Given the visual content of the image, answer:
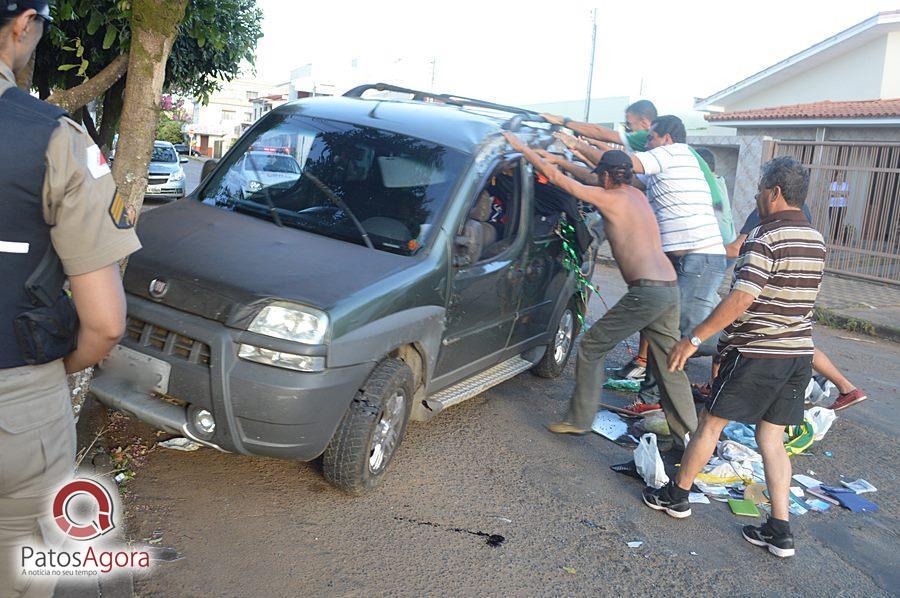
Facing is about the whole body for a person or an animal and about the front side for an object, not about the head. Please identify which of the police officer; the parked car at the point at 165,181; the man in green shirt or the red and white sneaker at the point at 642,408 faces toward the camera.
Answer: the parked car

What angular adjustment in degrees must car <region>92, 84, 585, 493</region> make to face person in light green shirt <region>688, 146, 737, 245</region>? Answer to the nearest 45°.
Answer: approximately 180°

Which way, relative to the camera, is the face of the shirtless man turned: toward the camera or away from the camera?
away from the camera

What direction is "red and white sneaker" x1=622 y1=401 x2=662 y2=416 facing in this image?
to the viewer's left

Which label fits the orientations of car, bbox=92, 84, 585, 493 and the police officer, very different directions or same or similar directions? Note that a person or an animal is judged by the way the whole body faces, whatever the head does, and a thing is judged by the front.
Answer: very different directions

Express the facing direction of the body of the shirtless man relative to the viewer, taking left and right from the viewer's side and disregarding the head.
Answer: facing away from the viewer and to the left of the viewer

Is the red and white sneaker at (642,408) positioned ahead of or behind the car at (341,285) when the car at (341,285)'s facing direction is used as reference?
behind

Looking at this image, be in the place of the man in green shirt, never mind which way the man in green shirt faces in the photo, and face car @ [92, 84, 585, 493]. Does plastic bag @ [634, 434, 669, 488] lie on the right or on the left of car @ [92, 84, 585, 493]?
left

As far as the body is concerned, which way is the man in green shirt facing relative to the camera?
to the viewer's left

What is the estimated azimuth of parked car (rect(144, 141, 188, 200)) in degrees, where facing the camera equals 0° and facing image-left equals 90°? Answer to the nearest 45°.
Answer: approximately 0°

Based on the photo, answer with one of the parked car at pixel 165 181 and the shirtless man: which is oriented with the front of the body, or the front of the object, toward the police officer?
the parked car

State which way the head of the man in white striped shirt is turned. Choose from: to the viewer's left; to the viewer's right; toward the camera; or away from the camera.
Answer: to the viewer's left

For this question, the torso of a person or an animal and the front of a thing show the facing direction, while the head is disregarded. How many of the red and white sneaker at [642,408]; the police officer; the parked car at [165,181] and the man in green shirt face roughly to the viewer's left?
2

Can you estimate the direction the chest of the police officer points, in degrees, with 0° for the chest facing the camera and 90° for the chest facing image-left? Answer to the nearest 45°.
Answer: approximately 225°
